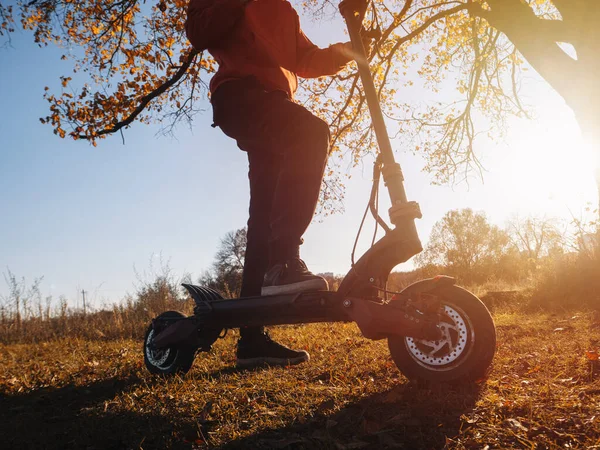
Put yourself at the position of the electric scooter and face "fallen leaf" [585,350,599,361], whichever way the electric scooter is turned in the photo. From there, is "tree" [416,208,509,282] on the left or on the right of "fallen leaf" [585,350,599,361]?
left

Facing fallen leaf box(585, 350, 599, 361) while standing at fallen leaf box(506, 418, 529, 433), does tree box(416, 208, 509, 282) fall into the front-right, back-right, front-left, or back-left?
front-left

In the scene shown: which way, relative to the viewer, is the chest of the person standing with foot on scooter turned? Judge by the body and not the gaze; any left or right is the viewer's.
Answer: facing to the right of the viewer

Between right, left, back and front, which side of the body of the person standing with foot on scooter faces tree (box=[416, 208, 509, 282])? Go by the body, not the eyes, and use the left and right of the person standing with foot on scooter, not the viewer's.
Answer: left
